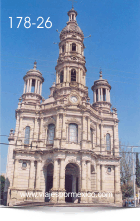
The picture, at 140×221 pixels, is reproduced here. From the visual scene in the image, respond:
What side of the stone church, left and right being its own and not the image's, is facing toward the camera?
front
